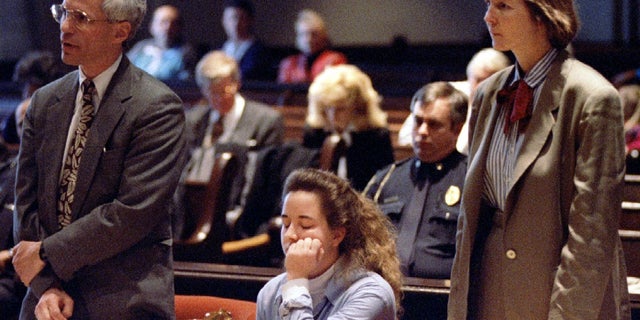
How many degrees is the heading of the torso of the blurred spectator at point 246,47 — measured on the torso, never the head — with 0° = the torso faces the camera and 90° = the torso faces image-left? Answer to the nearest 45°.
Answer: approximately 45°

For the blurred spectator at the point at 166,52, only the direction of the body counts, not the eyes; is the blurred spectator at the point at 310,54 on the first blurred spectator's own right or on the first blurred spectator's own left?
on the first blurred spectator's own left

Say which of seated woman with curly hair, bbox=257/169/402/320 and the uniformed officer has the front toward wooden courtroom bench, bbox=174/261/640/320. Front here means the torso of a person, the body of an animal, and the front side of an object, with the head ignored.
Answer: the uniformed officer

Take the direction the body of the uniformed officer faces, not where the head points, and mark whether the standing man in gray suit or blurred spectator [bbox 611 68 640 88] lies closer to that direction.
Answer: the standing man in gray suit
